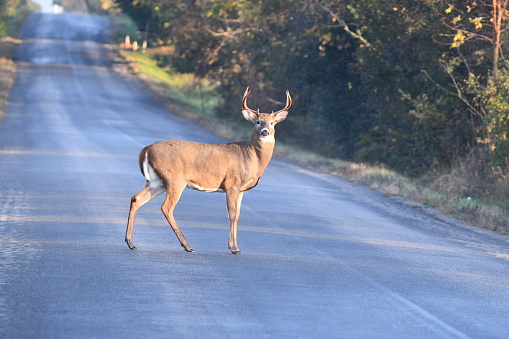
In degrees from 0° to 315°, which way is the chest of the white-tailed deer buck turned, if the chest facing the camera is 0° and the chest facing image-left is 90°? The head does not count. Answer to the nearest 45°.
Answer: approximately 270°
